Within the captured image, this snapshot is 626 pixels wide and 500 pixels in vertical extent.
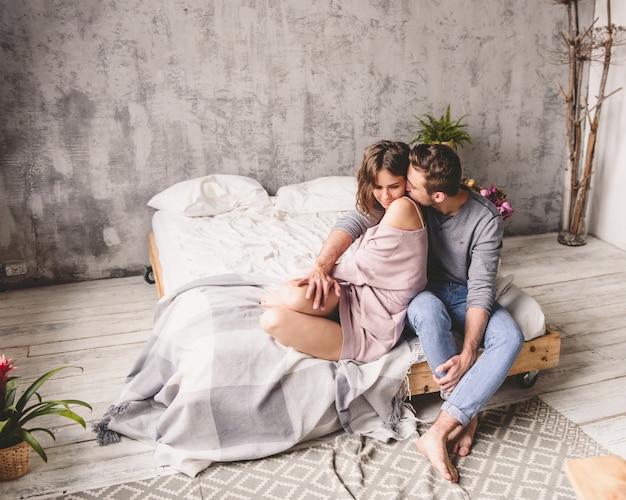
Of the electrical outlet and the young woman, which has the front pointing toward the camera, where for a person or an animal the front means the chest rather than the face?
the electrical outlet

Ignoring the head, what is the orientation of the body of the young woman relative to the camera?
to the viewer's left

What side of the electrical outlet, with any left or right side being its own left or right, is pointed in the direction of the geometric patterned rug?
front

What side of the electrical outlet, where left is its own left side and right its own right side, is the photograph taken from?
front

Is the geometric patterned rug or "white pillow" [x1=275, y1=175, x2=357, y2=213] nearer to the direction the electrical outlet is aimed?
the geometric patterned rug

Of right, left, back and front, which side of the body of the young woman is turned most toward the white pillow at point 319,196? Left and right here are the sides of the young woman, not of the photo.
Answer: right

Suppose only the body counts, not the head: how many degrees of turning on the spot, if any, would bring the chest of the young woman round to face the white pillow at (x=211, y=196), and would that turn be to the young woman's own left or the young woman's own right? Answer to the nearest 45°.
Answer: approximately 45° to the young woman's own right

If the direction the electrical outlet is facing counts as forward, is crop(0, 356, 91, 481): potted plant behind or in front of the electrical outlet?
in front

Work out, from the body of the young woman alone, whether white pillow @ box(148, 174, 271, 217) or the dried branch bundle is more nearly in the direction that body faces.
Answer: the white pillow

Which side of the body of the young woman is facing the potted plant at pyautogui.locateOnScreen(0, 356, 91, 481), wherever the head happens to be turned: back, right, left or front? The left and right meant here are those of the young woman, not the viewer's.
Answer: front

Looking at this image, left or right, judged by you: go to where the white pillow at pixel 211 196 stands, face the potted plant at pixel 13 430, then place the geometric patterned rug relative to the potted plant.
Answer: left

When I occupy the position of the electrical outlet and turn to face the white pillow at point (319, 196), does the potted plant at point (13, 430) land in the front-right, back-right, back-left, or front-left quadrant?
front-right

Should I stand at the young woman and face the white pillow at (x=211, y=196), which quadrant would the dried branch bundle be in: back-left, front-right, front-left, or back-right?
front-right

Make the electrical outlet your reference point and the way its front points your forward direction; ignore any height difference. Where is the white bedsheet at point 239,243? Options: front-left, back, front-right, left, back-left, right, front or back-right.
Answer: front-left

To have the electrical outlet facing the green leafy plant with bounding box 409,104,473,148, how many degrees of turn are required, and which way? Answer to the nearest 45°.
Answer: approximately 90° to its left

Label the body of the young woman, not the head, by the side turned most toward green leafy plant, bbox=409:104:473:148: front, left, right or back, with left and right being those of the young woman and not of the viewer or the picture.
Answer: right
